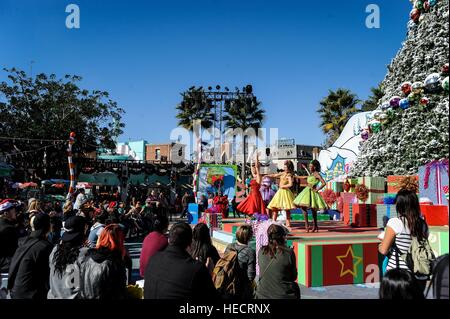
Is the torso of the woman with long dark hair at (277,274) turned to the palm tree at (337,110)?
yes

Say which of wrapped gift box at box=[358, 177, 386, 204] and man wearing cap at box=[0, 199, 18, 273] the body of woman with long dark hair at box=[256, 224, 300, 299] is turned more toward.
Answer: the wrapped gift box

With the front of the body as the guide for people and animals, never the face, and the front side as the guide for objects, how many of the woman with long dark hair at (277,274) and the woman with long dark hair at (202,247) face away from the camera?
2

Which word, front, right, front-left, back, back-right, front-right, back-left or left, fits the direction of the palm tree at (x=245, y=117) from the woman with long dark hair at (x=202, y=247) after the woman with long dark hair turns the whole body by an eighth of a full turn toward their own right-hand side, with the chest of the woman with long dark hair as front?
front-left

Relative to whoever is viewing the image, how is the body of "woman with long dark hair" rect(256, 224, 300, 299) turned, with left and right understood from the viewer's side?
facing away from the viewer

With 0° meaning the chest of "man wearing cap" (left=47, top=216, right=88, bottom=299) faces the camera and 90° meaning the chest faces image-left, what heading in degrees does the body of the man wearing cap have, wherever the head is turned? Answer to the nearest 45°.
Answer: approximately 225°

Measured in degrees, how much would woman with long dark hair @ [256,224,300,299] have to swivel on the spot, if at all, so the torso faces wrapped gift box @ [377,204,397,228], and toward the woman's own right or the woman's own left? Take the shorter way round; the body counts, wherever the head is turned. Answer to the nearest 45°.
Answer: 0° — they already face it

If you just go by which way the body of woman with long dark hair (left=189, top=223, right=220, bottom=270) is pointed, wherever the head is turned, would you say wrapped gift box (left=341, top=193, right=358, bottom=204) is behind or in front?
in front

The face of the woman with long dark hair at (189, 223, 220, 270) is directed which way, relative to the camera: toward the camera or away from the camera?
away from the camera

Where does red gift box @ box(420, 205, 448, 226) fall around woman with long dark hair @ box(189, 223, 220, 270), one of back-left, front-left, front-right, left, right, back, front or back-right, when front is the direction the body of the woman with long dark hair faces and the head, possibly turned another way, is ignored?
front-right

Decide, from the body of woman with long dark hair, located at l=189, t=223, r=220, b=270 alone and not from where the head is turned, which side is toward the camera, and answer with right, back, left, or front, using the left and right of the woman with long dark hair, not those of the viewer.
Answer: back

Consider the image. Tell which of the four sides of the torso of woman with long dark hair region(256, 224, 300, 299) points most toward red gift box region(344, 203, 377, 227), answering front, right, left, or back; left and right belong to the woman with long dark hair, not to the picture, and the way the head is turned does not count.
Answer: front

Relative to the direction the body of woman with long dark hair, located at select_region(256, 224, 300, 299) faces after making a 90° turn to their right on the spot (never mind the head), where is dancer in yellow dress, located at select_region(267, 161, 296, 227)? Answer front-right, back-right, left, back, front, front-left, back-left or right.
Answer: left

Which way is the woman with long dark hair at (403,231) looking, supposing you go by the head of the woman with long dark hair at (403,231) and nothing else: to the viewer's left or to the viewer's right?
to the viewer's left

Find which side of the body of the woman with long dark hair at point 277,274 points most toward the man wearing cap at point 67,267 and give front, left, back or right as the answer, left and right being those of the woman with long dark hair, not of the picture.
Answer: left
